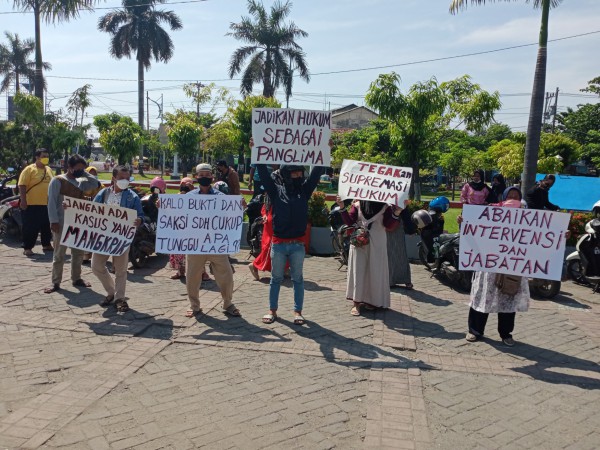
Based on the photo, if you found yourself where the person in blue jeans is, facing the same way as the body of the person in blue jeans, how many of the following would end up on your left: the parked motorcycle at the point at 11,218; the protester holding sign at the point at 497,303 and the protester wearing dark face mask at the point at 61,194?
1

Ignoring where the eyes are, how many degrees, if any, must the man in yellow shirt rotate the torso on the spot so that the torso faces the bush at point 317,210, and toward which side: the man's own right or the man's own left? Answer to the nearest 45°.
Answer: approximately 45° to the man's own left

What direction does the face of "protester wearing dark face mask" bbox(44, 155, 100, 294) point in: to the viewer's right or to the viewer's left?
to the viewer's right

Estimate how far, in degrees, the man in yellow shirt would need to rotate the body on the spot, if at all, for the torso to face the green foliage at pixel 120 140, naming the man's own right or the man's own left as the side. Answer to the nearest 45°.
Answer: approximately 135° to the man's own left

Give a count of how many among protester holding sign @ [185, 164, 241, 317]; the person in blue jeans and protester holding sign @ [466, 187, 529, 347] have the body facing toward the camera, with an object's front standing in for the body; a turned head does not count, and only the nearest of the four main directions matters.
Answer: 3

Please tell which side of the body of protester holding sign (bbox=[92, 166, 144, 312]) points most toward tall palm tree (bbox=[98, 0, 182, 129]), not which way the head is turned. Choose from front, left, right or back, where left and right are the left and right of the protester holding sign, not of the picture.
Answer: back

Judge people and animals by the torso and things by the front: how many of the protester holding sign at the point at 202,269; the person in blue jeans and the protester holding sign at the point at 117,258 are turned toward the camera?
3

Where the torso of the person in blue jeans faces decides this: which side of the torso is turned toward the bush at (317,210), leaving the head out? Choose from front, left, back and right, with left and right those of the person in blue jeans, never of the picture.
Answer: back
